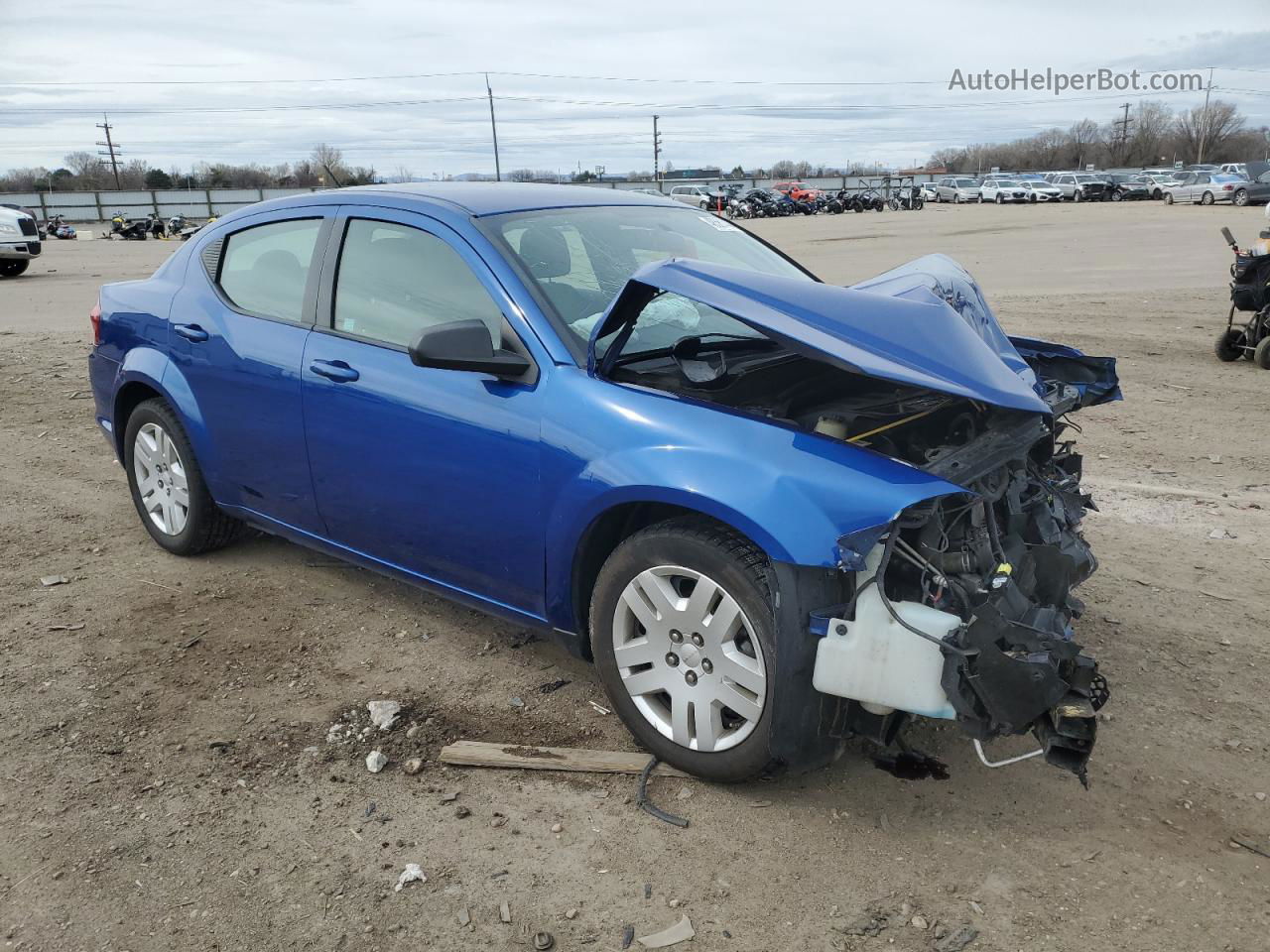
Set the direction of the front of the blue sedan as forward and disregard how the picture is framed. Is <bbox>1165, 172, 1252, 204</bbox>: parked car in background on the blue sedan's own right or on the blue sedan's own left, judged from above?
on the blue sedan's own left

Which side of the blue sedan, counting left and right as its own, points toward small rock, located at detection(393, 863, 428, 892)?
right

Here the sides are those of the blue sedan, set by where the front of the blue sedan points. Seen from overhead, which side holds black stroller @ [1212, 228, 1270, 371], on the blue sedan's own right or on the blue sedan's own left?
on the blue sedan's own left

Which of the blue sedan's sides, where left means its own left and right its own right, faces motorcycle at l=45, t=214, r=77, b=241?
back

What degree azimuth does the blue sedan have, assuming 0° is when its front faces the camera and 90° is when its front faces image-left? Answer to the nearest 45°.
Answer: approximately 315°

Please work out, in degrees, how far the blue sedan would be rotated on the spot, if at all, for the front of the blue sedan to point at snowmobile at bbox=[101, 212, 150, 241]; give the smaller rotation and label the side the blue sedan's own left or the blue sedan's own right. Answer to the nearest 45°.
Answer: approximately 180°

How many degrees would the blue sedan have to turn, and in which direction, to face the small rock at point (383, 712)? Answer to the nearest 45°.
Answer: approximately 135° to its right

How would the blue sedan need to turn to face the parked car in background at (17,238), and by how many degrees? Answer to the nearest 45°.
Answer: approximately 180°
